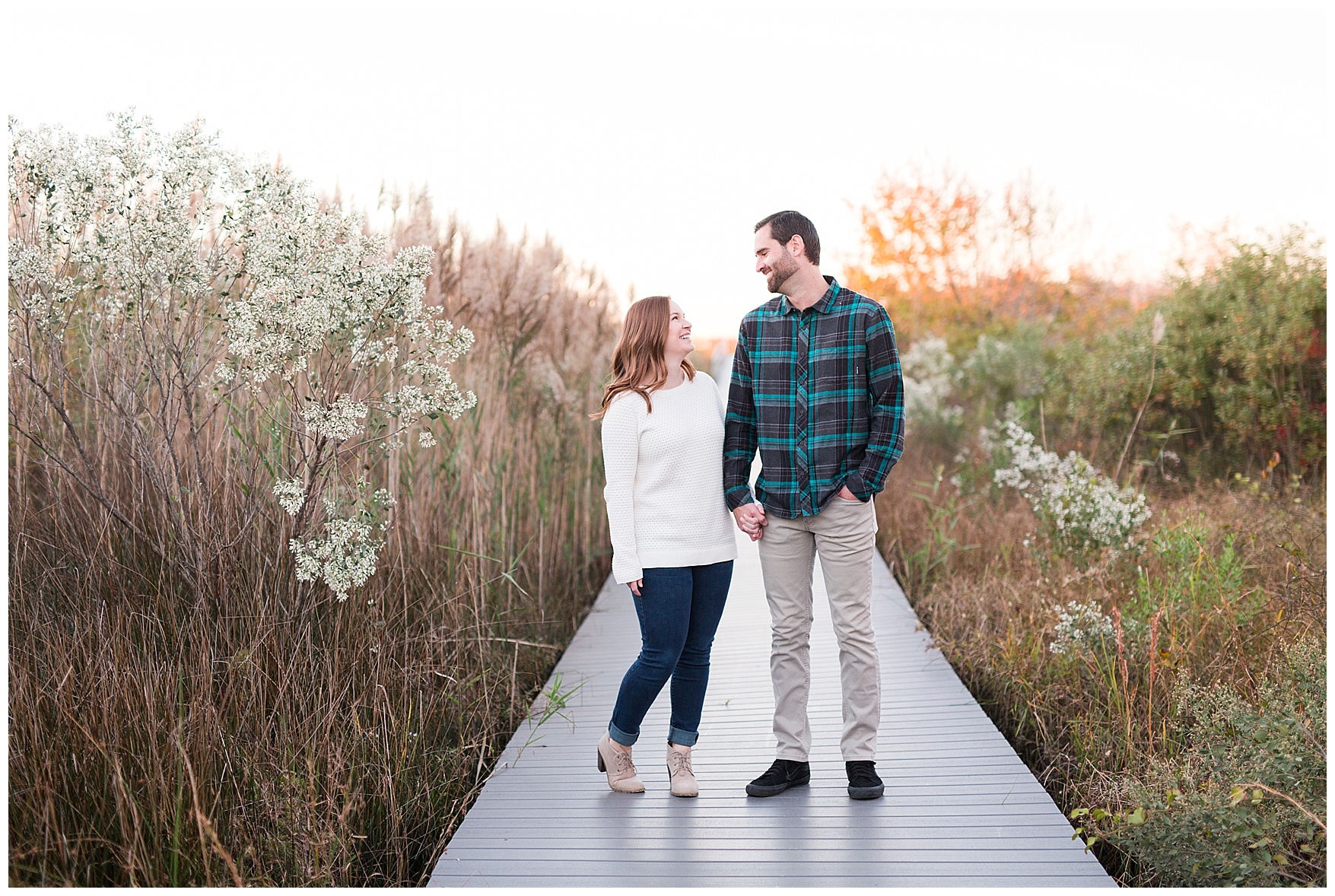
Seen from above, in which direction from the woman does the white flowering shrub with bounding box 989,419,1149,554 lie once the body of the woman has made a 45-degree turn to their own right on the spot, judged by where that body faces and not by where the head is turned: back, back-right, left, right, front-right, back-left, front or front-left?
back-left

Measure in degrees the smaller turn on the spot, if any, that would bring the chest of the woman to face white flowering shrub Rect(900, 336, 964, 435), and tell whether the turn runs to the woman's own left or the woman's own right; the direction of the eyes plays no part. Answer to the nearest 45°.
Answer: approximately 135° to the woman's own left

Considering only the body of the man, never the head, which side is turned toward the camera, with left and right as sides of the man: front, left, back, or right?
front

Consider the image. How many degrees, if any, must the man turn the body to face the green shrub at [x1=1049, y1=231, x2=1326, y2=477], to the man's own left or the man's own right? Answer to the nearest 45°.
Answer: approximately 135° to the man's own left

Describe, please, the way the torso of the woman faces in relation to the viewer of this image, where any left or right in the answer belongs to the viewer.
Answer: facing the viewer and to the right of the viewer

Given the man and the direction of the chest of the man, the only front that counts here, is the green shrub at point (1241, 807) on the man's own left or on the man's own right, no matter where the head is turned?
on the man's own left

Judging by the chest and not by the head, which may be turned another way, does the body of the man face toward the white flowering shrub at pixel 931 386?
no

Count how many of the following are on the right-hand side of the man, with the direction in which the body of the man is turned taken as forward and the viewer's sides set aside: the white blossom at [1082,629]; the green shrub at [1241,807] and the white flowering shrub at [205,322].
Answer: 1

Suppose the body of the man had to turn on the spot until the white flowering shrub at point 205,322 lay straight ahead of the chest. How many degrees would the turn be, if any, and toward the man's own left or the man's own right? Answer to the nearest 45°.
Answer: approximately 90° to the man's own right

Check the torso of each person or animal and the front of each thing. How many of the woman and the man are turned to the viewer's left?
0

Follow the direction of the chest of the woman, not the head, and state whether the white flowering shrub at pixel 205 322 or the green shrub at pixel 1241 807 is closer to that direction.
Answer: the green shrub

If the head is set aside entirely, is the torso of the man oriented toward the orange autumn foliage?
no

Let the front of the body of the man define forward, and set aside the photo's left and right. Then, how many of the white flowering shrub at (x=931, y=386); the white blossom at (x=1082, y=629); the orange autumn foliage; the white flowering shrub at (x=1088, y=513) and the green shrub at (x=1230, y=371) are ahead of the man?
0

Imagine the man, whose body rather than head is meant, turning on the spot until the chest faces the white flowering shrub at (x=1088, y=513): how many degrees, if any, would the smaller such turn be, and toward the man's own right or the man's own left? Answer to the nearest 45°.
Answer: approximately 135° to the man's own left

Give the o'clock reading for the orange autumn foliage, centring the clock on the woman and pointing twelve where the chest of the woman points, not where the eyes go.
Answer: The orange autumn foliage is roughly at 8 o'clock from the woman.

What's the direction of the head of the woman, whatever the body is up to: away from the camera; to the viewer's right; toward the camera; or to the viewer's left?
to the viewer's right
